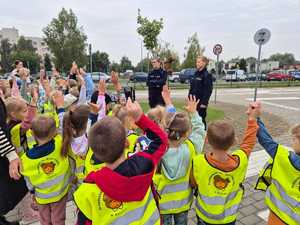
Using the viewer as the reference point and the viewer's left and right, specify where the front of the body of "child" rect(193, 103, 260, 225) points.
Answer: facing away from the viewer

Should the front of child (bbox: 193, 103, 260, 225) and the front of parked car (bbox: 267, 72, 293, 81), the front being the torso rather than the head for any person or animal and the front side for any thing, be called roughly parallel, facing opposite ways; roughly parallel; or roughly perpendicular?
roughly perpendicular

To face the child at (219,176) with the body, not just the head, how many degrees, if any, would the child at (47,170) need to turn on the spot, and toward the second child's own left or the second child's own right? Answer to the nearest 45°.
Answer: approximately 135° to the second child's own right

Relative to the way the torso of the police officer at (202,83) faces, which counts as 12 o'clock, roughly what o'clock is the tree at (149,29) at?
The tree is roughly at 4 o'clock from the police officer.

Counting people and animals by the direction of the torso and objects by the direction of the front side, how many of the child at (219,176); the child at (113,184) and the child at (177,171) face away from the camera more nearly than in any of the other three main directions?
3

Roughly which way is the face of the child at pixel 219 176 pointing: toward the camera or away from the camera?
away from the camera

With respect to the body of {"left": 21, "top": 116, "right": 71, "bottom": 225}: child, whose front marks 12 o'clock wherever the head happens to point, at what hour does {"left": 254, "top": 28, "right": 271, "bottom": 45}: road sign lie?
The road sign is roughly at 2 o'clock from the child.

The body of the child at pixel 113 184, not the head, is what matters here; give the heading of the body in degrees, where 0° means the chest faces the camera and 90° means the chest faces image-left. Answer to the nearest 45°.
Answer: approximately 180°

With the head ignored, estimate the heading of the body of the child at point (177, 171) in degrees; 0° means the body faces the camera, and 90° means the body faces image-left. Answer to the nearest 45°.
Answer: approximately 180°

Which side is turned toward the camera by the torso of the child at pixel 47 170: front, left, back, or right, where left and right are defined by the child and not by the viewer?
back

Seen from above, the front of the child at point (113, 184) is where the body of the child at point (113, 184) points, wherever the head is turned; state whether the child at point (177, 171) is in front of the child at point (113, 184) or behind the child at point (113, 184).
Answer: in front

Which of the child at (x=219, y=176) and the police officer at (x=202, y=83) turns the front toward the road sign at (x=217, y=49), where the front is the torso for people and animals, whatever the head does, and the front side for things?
the child

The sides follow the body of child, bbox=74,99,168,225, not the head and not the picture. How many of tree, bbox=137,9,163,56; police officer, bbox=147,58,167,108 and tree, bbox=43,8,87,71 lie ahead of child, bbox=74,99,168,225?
3

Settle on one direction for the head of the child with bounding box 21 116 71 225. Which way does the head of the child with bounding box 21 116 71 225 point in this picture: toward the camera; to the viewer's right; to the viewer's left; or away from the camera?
away from the camera

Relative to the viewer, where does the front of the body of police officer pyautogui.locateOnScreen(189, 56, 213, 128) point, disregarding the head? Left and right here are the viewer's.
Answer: facing the viewer and to the left of the viewer
